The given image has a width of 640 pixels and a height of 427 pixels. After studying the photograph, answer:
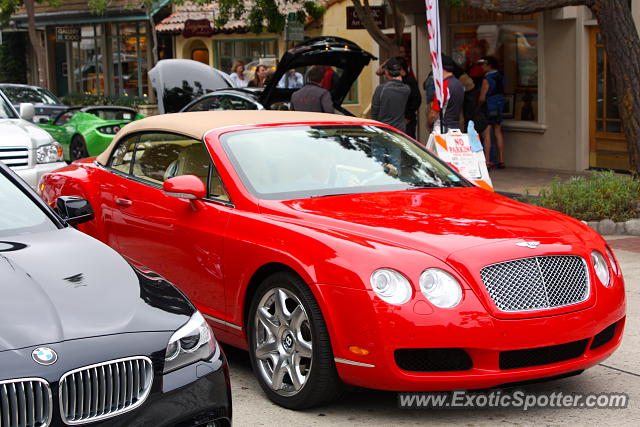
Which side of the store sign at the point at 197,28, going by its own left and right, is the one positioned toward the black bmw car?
front

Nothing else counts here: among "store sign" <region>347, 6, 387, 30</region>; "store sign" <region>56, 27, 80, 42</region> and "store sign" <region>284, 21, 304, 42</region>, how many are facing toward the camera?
3

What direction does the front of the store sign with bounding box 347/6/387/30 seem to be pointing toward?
toward the camera

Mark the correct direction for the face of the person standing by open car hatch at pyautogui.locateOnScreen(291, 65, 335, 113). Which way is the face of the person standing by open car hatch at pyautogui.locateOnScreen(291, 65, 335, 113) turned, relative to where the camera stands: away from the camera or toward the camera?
away from the camera

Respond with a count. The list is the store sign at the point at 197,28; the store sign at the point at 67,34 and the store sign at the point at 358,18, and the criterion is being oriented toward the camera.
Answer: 3

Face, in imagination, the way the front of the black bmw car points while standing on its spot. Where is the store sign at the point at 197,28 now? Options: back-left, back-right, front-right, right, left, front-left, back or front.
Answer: back-left

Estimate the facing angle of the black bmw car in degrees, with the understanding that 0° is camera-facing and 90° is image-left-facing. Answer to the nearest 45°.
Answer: approximately 315°

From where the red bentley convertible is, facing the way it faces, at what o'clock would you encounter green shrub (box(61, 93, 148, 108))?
The green shrub is roughly at 7 o'clock from the red bentley convertible.

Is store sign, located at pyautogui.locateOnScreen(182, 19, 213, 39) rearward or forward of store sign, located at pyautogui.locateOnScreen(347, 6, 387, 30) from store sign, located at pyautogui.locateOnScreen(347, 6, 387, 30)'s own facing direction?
rearward

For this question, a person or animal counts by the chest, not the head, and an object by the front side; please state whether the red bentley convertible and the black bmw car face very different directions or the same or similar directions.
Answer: same or similar directions

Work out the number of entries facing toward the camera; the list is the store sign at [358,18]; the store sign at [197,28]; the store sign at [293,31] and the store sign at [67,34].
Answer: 4

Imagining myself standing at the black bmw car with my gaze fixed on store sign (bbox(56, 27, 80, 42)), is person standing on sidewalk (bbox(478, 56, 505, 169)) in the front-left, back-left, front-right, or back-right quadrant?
front-right

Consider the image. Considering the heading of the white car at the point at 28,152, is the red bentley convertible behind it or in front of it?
in front
